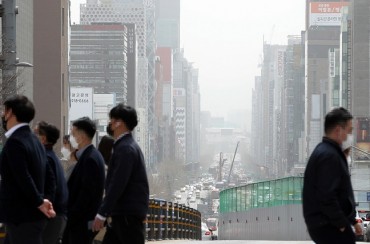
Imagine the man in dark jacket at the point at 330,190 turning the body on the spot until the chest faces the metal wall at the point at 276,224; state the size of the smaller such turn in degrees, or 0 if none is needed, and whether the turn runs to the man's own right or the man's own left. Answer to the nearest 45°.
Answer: approximately 90° to the man's own left

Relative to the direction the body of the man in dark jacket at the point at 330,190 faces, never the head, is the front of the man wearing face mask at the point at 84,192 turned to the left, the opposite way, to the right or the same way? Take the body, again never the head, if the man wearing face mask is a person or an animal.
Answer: the opposite way

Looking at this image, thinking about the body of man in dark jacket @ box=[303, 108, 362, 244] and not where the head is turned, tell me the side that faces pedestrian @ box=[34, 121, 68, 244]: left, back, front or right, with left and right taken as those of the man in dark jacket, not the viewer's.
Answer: back
